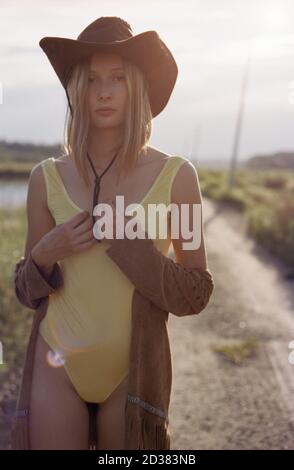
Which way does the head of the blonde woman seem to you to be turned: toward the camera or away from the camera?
toward the camera

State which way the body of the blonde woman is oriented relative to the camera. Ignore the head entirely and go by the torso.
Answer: toward the camera
